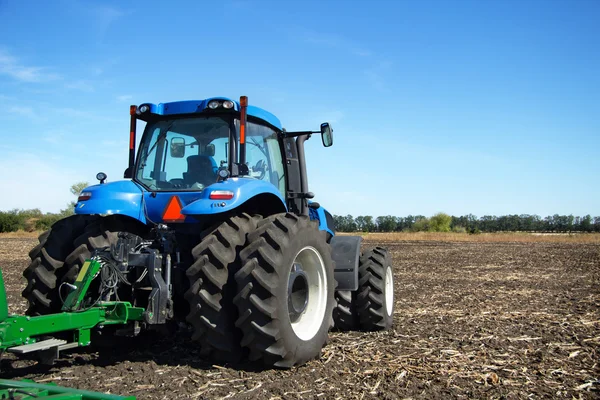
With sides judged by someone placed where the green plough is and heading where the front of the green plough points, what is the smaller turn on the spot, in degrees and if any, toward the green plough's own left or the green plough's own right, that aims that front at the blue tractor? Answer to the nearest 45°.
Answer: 0° — it already faces it

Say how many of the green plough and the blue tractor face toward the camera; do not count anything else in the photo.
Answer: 0

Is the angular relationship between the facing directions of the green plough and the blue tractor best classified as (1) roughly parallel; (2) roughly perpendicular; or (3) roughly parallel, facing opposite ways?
roughly parallel

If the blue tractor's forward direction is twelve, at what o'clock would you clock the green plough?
The green plough is roughly at 6 o'clock from the blue tractor.

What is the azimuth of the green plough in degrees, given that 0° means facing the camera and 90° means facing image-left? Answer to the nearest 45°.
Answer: approximately 225°

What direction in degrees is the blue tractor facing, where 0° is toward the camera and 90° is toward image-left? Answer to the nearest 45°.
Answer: approximately 225°
